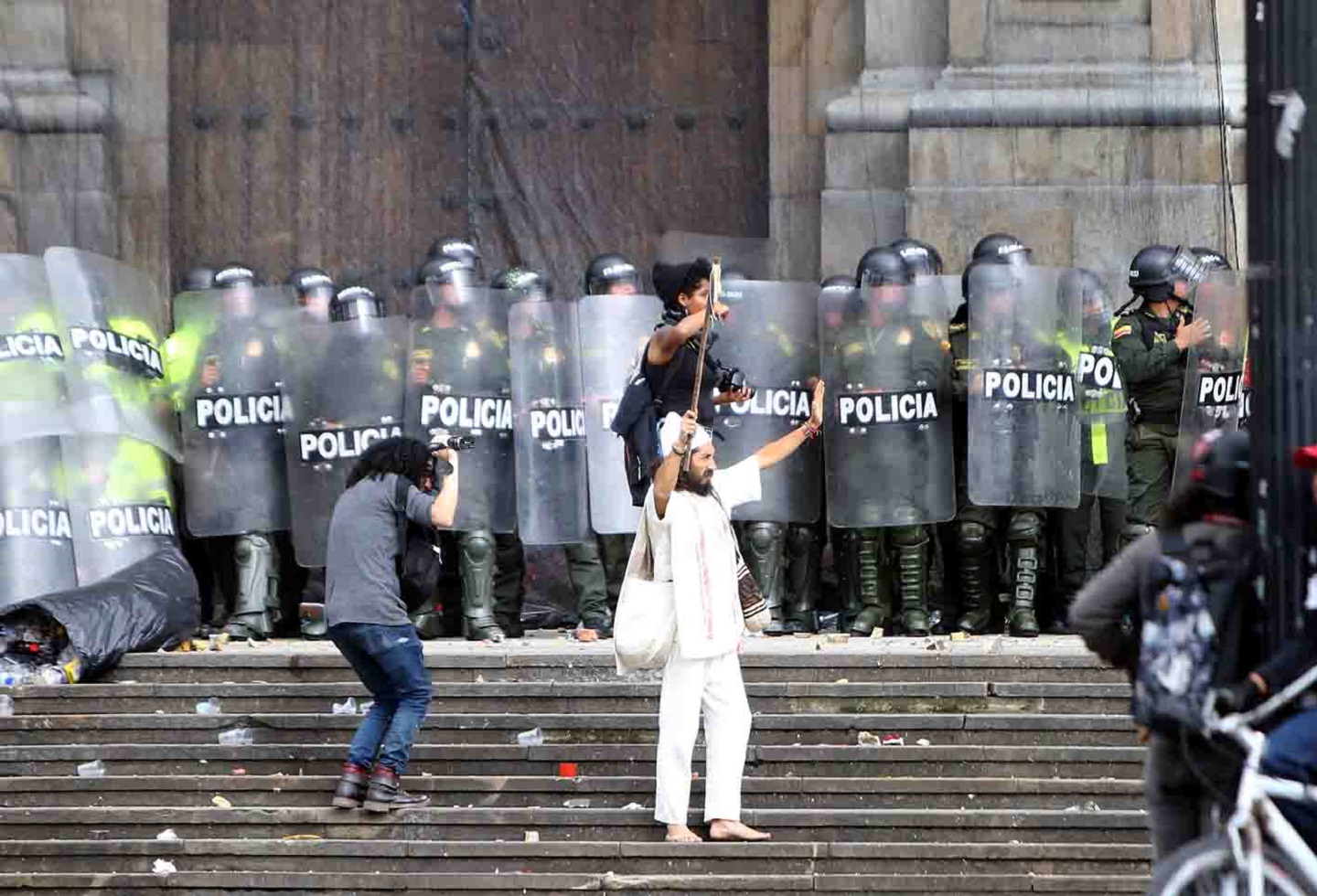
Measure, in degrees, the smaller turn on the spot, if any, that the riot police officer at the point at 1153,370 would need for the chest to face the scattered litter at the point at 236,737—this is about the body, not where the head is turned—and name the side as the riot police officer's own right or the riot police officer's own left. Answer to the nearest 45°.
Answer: approximately 90° to the riot police officer's own right

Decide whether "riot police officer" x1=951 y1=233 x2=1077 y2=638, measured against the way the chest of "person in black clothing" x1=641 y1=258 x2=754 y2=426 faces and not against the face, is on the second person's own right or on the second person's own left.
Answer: on the second person's own left

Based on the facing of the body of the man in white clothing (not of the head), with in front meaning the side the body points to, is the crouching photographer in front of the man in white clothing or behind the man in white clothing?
behind

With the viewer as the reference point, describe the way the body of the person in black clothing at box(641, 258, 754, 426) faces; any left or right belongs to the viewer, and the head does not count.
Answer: facing to the right of the viewer

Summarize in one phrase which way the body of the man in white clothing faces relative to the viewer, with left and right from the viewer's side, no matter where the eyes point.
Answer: facing the viewer and to the right of the viewer

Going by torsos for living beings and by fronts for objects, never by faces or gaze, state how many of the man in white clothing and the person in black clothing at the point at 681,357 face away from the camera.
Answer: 0

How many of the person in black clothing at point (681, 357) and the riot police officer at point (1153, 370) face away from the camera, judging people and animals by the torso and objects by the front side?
0
